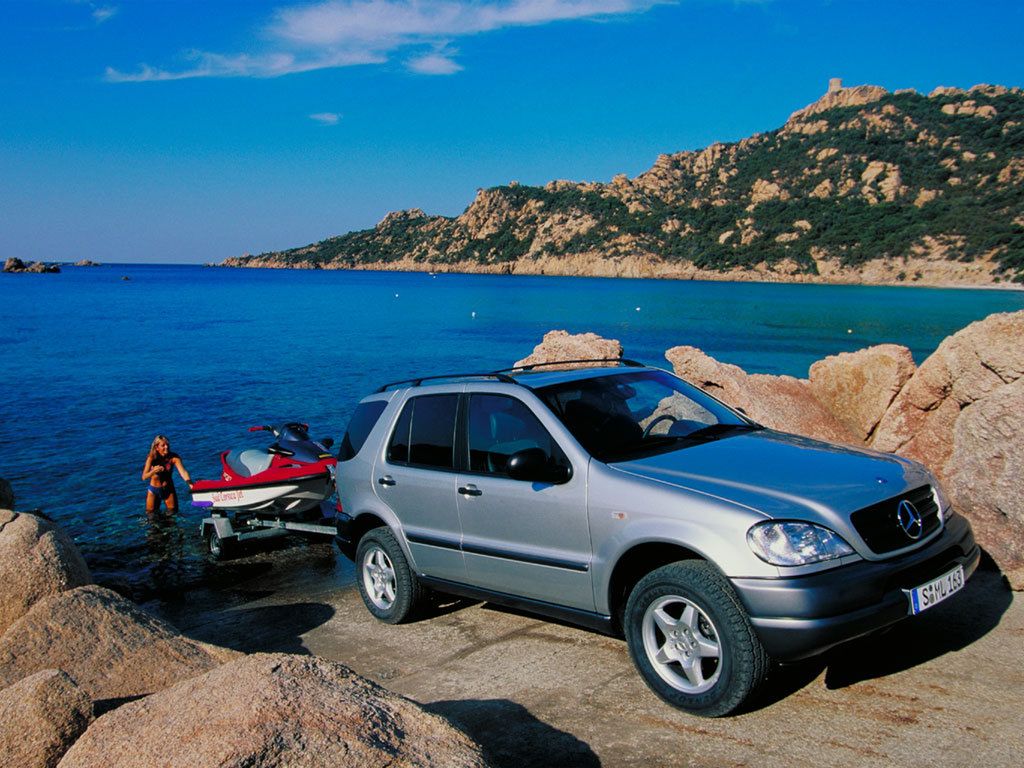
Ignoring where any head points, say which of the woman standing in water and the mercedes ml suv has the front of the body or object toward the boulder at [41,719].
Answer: the woman standing in water

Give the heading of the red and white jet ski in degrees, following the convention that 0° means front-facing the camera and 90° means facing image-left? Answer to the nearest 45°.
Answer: approximately 315°

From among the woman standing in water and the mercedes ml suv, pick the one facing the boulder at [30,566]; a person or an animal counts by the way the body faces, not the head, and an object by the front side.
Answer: the woman standing in water

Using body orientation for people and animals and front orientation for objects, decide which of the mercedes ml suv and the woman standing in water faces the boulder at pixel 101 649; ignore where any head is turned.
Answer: the woman standing in water

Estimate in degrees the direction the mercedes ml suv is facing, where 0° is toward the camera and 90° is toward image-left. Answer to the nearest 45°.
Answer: approximately 315°

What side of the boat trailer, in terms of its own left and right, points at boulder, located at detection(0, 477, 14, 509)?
back
